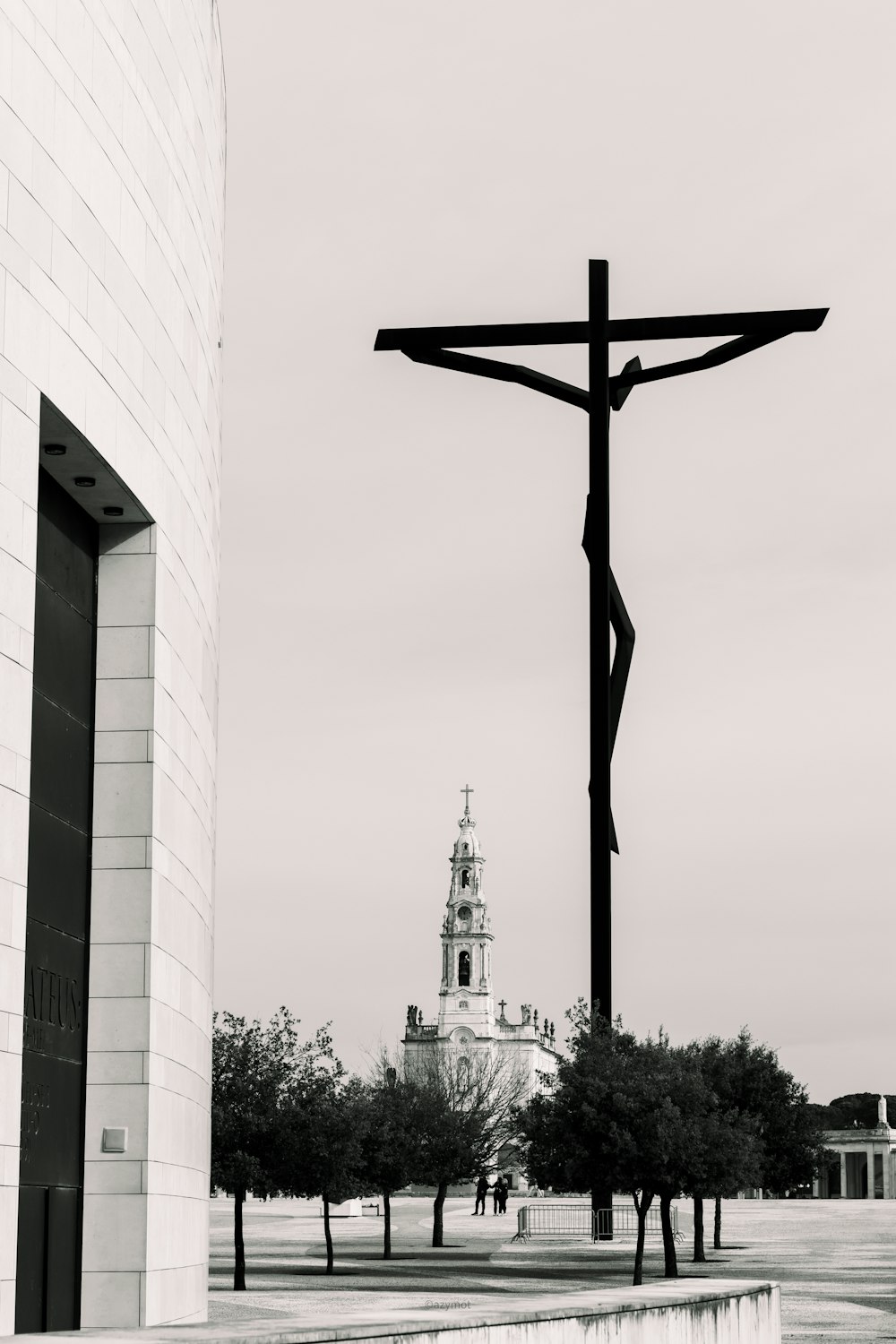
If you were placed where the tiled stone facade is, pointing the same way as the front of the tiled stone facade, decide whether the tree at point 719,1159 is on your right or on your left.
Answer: on your left

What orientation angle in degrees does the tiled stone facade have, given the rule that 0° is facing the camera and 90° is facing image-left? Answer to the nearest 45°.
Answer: approximately 315°
